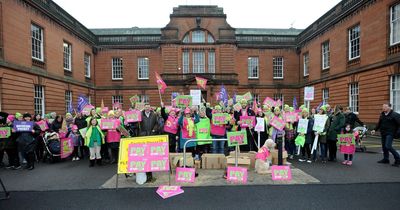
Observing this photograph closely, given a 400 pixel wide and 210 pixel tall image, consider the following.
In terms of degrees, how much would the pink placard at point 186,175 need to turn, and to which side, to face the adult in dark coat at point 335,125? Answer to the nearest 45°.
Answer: approximately 90° to its left

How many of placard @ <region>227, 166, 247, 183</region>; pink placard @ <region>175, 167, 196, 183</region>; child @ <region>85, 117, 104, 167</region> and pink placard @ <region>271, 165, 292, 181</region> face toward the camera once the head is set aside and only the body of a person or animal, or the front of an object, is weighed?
4

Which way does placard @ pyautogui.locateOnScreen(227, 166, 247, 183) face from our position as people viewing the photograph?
facing the viewer

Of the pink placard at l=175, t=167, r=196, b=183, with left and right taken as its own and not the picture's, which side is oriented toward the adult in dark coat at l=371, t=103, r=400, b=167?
left

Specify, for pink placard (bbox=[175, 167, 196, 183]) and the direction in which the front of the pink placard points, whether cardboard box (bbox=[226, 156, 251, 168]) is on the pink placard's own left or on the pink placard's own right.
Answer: on the pink placard's own left

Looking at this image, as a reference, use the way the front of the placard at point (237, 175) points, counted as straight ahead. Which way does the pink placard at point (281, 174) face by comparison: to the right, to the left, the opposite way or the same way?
the same way

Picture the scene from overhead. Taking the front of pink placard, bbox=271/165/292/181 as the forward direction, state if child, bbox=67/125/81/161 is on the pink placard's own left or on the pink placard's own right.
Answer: on the pink placard's own right

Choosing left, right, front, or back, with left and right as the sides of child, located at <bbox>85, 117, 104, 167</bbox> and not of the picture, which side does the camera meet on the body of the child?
front

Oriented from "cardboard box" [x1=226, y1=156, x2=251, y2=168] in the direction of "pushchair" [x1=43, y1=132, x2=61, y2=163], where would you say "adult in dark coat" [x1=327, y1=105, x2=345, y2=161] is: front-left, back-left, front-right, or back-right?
back-right

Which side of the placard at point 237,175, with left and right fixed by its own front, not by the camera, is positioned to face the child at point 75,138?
right

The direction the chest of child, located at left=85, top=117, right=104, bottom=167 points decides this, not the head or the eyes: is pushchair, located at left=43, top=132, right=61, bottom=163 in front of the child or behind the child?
behind

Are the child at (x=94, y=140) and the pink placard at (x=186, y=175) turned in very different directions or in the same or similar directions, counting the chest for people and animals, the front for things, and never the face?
same or similar directions

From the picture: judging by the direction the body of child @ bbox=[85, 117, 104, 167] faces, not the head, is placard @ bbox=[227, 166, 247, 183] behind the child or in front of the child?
in front

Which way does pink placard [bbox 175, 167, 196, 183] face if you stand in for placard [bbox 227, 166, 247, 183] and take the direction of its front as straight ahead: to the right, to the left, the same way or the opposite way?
the same way
